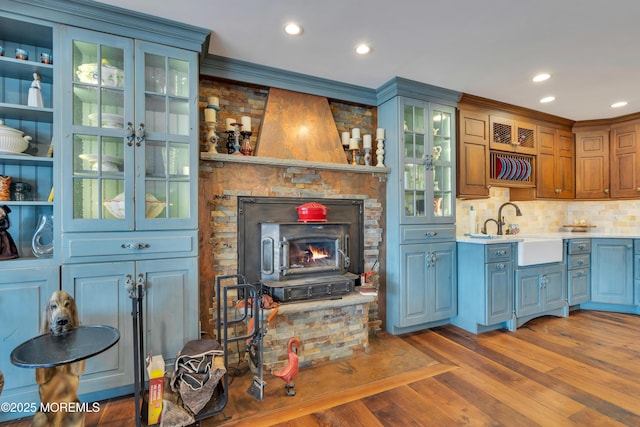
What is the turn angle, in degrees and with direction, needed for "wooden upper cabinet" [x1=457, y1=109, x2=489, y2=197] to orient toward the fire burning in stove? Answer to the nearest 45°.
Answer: approximately 90° to its right

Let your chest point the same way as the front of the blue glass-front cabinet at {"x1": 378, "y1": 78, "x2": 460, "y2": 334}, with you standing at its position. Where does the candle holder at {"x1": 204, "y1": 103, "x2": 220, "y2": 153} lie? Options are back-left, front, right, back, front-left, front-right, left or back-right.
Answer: right

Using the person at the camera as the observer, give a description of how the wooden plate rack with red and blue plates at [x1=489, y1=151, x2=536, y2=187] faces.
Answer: facing the viewer and to the right of the viewer

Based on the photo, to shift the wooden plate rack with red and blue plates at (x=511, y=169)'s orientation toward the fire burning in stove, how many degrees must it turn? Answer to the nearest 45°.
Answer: approximately 90° to its right

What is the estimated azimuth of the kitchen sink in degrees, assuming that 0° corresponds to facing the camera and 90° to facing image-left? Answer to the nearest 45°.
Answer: approximately 315°

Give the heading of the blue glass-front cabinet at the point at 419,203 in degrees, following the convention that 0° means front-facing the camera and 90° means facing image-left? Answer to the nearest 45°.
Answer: approximately 315°

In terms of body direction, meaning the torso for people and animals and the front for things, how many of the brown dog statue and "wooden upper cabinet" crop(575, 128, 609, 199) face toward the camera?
2

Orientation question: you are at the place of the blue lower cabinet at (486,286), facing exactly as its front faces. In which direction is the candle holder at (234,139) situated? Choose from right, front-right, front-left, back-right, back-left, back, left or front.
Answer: right

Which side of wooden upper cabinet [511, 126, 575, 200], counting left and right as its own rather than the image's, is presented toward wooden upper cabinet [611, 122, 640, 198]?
left

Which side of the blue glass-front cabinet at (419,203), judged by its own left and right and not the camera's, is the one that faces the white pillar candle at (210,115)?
right

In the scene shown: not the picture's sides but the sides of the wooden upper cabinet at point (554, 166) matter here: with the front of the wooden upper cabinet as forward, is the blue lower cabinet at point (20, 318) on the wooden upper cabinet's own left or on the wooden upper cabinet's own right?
on the wooden upper cabinet's own right

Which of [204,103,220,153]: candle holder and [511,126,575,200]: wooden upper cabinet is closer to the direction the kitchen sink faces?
the candle holder

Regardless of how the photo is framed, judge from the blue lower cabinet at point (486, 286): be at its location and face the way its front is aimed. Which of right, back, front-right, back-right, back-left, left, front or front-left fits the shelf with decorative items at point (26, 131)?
right
